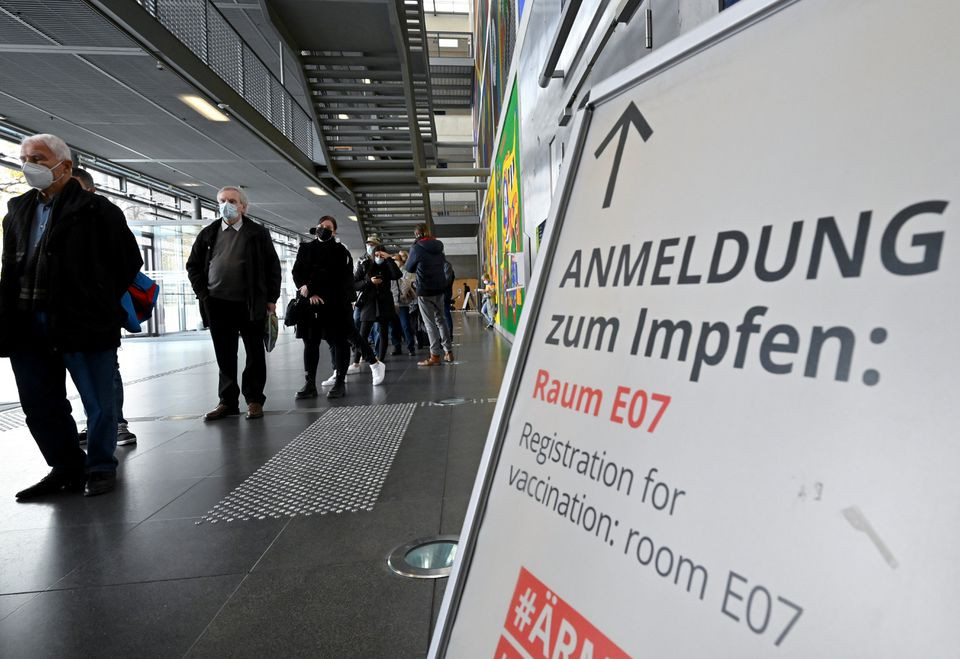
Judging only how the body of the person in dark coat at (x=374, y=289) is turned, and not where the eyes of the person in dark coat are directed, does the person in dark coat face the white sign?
yes

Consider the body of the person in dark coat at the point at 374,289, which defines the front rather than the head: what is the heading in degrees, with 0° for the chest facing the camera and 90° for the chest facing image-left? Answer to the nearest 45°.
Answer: approximately 0°

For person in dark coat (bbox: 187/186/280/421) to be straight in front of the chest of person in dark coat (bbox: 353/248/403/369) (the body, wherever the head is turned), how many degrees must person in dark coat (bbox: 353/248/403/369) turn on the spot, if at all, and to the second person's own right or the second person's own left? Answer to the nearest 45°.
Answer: approximately 45° to the second person's own right

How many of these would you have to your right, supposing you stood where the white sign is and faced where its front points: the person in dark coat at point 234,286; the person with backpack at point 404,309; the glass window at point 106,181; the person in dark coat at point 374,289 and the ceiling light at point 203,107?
5

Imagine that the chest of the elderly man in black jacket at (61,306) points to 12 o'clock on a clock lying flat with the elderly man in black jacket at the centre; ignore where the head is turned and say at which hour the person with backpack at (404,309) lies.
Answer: The person with backpack is roughly at 6 o'clock from the elderly man in black jacket.

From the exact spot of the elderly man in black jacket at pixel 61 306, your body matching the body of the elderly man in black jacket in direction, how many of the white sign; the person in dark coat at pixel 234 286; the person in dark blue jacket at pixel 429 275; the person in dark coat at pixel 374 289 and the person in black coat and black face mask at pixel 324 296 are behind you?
4

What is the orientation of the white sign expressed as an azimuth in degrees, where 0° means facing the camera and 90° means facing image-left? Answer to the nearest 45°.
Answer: approximately 45°

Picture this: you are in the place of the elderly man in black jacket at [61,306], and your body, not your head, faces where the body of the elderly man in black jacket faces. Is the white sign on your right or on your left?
on your left

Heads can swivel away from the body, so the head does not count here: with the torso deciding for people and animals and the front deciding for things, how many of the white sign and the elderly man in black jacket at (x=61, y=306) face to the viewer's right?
0

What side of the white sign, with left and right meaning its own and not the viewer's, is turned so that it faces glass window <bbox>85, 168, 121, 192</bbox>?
right

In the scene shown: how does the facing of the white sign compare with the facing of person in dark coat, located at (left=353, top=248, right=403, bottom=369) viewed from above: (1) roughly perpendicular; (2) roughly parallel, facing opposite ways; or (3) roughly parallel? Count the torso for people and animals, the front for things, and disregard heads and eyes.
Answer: roughly perpendicular
